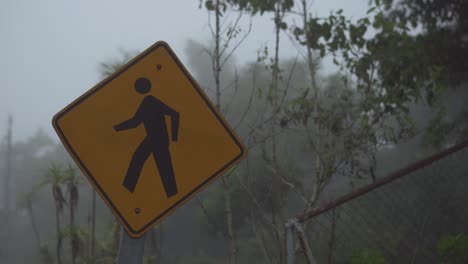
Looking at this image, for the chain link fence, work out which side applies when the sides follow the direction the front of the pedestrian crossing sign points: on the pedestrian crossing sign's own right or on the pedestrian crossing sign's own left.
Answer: on the pedestrian crossing sign's own left

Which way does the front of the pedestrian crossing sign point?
toward the camera

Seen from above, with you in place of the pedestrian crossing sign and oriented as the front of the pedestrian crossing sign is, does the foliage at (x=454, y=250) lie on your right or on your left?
on your left
